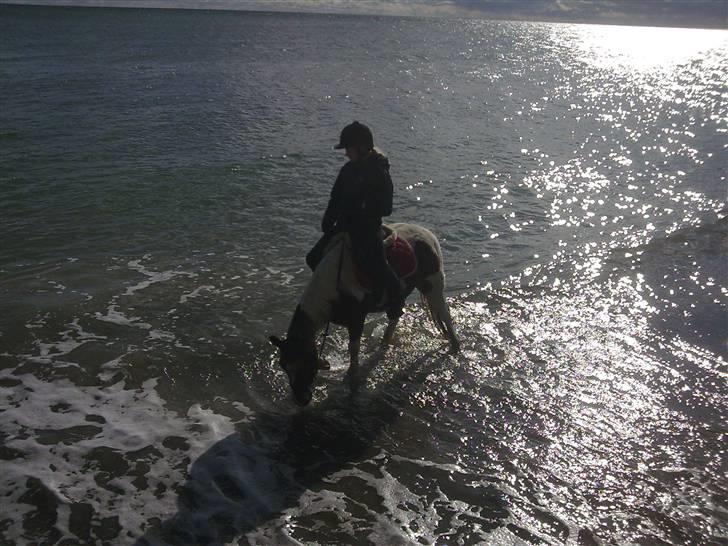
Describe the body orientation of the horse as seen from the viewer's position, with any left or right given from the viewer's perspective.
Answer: facing the viewer and to the left of the viewer

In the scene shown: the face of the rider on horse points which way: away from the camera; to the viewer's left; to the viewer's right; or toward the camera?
to the viewer's left
